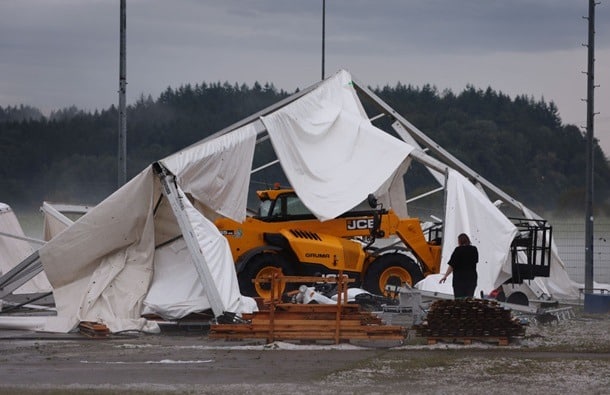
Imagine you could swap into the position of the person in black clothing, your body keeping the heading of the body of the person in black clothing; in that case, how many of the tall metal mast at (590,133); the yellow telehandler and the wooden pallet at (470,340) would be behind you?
1

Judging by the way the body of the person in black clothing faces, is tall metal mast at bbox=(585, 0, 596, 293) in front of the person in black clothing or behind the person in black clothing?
in front

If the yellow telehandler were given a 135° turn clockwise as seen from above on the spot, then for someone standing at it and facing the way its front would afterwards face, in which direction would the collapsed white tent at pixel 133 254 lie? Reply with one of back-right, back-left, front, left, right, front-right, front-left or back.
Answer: front

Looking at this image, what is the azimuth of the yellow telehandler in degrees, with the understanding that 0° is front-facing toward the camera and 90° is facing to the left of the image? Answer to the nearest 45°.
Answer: approximately 270°

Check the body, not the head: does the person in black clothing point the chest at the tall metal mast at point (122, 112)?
no

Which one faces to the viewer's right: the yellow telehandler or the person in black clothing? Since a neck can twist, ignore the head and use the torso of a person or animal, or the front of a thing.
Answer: the yellow telehandler

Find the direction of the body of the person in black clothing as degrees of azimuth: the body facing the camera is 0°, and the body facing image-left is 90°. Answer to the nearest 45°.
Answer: approximately 180°

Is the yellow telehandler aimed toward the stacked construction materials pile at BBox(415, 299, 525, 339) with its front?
no

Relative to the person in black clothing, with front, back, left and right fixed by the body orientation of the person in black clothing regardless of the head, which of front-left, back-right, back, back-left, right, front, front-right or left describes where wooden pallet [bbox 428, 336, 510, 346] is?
back

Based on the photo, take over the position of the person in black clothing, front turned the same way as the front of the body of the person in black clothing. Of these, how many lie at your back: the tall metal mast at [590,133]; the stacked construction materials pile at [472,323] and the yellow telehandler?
1

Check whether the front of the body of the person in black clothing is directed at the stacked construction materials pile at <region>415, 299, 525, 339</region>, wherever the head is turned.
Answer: no

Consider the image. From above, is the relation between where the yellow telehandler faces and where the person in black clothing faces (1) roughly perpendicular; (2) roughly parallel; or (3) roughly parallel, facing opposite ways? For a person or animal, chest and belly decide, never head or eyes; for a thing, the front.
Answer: roughly perpendicular

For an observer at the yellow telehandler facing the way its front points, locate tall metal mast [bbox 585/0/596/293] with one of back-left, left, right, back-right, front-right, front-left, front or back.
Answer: front

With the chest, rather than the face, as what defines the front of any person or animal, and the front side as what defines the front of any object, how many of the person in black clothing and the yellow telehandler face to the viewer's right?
1
